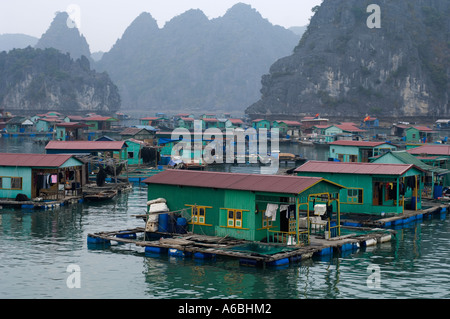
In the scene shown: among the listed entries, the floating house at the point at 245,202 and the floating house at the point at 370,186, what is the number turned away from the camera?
0

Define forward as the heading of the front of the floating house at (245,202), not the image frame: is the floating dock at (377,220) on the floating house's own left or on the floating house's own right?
on the floating house's own left

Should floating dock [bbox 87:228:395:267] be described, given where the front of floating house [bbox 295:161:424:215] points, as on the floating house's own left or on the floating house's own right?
on the floating house's own right

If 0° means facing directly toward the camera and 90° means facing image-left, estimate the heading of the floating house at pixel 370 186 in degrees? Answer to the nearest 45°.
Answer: approximately 315°

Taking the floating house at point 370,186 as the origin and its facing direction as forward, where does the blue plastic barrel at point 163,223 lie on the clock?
The blue plastic barrel is roughly at 3 o'clock from the floating house.

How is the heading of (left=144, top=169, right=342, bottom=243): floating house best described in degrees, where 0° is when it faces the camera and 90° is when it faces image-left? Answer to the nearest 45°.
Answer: approximately 315°
